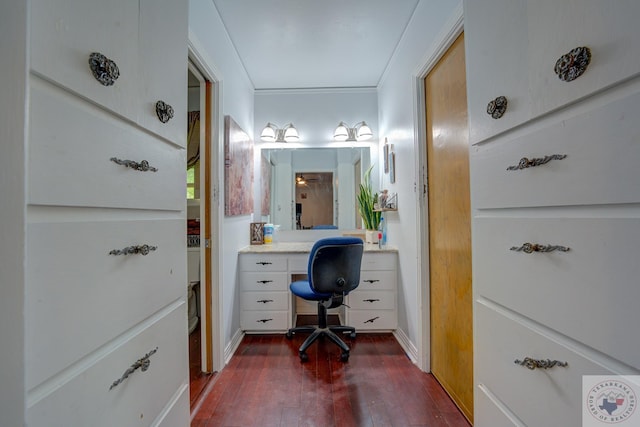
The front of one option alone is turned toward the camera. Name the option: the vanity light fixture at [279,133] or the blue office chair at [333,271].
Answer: the vanity light fixture

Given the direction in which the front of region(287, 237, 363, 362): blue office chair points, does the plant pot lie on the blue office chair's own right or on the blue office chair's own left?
on the blue office chair's own right

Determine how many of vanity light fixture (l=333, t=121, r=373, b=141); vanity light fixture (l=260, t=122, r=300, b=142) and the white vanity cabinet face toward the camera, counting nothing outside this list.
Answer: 3

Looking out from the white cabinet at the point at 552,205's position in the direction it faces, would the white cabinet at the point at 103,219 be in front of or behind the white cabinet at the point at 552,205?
in front

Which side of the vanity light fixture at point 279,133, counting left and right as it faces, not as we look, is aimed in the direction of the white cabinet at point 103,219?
front

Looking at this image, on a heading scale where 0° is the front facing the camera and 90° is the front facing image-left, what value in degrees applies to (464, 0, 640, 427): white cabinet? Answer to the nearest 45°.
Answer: approximately 45°

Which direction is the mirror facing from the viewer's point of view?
toward the camera

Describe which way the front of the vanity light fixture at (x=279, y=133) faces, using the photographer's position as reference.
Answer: facing the viewer

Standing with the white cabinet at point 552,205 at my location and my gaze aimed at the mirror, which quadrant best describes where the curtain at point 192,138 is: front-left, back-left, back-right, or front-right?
front-left

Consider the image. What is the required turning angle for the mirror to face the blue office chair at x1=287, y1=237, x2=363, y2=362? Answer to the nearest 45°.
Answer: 0° — it already faces it

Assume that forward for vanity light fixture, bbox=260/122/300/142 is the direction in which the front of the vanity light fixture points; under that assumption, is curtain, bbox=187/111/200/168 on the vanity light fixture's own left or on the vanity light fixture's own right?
on the vanity light fixture's own right

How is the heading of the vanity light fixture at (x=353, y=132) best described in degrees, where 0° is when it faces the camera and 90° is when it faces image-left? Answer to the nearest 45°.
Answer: approximately 0°

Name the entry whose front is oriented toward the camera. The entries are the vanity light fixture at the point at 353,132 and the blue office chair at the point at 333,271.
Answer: the vanity light fixture

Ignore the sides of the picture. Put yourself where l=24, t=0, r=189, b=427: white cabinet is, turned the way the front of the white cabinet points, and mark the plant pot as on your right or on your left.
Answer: on your left

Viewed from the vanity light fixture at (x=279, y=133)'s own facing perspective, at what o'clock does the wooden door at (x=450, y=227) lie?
The wooden door is roughly at 11 o'clock from the vanity light fixture.

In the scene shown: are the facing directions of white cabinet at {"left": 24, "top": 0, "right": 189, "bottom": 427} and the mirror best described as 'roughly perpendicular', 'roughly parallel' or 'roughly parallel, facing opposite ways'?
roughly perpendicular

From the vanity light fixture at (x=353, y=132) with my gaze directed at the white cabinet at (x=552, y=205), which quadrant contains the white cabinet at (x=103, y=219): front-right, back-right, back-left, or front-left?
front-right

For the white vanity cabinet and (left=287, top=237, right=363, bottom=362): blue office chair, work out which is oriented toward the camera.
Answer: the white vanity cabinet
